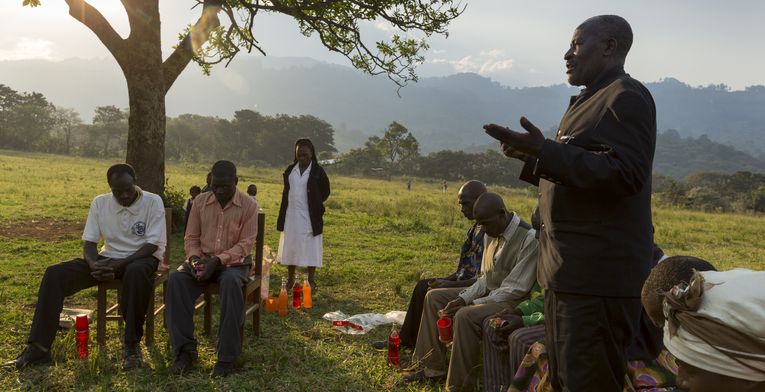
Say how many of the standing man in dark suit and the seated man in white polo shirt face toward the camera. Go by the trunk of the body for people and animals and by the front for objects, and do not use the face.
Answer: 1

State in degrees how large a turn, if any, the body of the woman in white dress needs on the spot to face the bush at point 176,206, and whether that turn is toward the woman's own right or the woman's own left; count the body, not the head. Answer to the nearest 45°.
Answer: approximately 135° to the woman's own right

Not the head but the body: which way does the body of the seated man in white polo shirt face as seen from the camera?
toward the camera

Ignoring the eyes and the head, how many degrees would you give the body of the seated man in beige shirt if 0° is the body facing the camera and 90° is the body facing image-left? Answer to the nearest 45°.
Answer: approximately 45°

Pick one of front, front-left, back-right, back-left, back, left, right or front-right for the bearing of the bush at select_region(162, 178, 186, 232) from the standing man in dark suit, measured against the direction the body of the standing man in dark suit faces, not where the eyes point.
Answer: front-right

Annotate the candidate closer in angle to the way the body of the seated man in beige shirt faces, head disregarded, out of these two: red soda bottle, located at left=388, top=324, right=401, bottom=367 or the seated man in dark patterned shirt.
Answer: the red soda bottle

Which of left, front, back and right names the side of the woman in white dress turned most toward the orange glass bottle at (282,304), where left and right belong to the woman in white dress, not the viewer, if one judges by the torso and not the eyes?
front

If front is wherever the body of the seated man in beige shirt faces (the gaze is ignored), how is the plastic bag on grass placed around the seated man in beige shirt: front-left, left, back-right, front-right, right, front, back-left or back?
right

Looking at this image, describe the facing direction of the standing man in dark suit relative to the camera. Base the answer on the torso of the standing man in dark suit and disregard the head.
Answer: to the viewer's left

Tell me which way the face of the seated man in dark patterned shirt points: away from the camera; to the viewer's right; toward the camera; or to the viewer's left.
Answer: to the viewer's left

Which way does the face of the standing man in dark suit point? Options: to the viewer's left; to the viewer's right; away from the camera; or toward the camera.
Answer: to the viewer's left

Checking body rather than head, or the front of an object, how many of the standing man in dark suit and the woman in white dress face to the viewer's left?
1

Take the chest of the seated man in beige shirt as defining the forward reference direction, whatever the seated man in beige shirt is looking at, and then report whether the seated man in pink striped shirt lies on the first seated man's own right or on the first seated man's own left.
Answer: on the first seated man's own right

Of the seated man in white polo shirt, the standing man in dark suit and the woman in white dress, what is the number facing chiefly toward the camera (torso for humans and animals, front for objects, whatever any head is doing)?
2

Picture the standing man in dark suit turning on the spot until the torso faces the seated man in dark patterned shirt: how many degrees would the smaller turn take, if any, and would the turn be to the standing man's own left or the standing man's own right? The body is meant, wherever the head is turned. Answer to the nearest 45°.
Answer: approximately 45° to the standing man's own right
